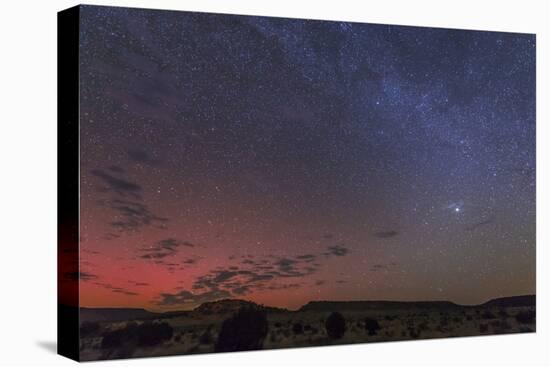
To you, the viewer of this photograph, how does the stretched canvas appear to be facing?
facing the viewer and to the right of the viewer
